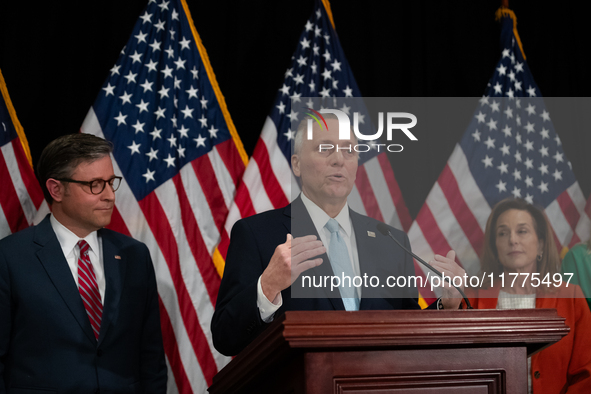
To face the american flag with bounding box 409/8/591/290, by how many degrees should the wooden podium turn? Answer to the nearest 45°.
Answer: approximately 180°

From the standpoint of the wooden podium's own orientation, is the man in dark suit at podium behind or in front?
behind

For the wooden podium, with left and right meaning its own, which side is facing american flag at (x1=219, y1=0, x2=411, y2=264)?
back

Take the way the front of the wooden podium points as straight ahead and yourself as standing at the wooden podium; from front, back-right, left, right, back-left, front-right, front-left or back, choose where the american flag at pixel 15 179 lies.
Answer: back-right

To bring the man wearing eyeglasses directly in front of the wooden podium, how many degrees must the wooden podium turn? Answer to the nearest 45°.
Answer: approximately 135° to its right

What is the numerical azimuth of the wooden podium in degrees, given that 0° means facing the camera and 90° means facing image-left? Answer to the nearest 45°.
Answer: approximately 0°
